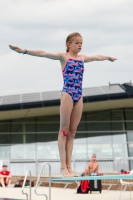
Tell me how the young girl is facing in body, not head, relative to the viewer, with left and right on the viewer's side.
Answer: facing the viewer and to the right of the viewer
